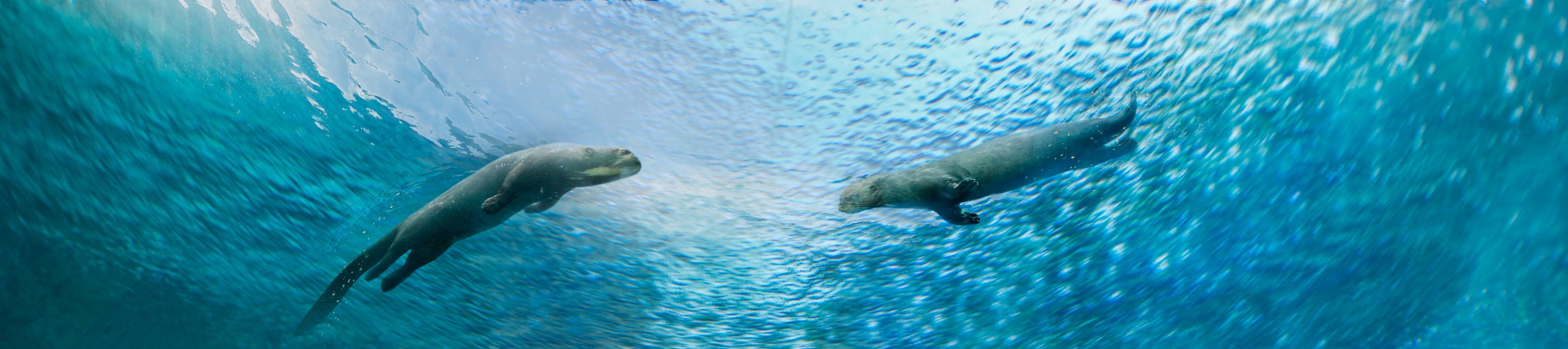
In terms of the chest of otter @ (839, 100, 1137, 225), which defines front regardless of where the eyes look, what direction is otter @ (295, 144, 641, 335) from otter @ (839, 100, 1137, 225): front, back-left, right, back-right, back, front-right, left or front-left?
front

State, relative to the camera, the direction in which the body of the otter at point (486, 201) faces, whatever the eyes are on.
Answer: to the viewer's right

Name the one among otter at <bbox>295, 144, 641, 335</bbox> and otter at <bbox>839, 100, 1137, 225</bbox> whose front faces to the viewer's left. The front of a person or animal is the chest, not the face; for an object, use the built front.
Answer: otter at <bbox>839, 100, 1137, 225</bbox>

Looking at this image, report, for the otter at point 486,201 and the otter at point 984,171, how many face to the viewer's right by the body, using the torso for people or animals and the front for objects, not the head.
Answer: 1

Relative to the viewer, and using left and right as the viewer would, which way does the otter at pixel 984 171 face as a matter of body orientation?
facing to the left of the viewer

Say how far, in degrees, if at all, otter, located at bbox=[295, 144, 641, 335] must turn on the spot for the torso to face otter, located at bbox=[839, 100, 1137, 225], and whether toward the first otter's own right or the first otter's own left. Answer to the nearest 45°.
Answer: approximately 45° to the first otter's own right
